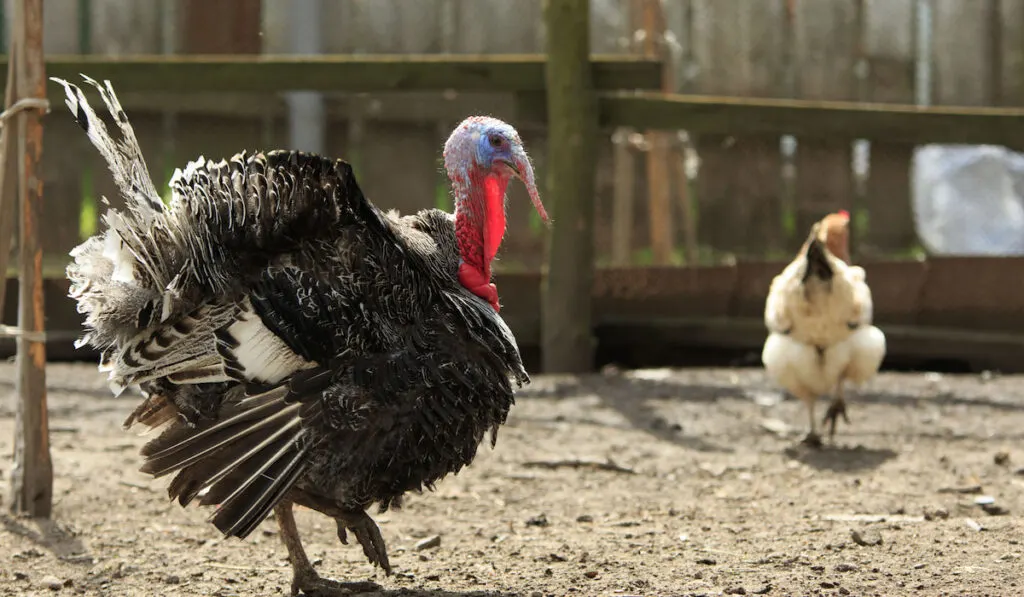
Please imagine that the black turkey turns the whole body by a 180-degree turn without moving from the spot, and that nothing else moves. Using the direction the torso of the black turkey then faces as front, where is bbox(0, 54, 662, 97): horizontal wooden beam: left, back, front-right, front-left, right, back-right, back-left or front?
right

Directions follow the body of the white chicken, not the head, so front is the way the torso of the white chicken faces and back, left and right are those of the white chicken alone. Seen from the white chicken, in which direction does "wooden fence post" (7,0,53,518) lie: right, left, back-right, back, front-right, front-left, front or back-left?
back-left

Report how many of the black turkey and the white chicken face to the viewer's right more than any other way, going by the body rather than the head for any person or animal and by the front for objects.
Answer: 1

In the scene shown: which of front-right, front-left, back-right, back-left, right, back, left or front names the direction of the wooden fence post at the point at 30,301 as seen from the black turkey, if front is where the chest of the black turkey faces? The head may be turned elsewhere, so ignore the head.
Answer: back-left

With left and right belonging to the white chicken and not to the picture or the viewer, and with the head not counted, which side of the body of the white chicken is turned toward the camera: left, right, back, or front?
back

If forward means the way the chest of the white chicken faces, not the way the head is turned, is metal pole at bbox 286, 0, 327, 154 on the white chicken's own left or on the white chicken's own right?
on the white chicken's own left

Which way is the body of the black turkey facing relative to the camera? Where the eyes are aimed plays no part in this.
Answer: to the viewer's right

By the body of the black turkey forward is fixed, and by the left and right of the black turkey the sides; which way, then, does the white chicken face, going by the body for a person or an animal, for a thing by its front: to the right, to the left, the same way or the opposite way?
to the left

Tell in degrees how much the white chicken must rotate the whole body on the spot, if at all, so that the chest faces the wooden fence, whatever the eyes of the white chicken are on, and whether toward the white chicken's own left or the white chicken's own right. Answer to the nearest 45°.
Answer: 0° — it already faces it
